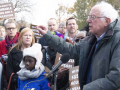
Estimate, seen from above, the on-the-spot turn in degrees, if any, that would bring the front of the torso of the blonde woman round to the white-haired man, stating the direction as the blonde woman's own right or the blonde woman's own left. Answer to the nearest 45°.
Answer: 0° — they already face them

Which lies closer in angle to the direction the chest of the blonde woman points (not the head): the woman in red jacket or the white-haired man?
the white-haired man
